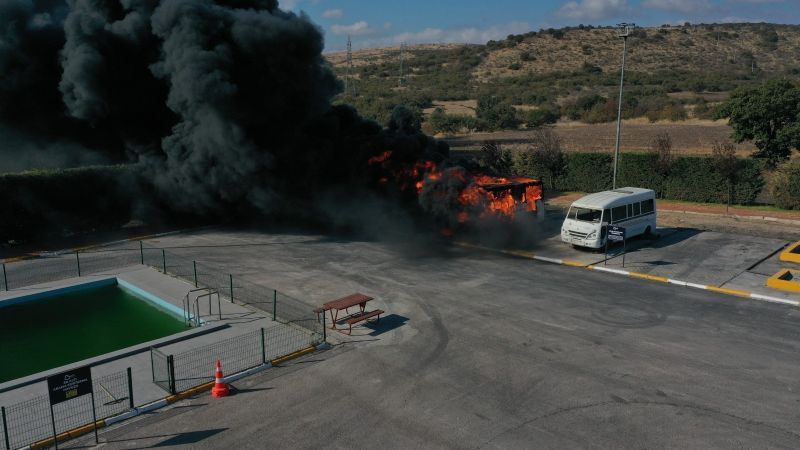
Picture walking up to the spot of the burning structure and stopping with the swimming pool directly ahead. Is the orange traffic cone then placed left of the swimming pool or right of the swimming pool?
left

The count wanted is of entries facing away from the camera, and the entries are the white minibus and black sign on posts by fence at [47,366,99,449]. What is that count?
0

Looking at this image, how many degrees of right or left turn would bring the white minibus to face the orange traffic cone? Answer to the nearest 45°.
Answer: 0° — it already faces it

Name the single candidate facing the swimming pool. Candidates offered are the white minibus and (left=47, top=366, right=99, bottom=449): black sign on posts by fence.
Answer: the white minibus

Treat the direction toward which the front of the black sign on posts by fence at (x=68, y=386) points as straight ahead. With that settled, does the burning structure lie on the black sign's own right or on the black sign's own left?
on the black sign's own left

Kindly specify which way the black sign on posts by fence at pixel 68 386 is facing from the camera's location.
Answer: facing the viewer and to the right of the viewer

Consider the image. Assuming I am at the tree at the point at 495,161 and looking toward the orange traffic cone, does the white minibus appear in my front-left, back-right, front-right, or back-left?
front-left

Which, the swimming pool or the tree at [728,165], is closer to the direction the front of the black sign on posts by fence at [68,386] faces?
the tree

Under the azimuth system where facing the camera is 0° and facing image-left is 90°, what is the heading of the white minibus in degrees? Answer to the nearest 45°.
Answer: approximately 45°

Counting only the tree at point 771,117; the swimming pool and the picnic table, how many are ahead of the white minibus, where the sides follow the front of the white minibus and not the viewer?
2

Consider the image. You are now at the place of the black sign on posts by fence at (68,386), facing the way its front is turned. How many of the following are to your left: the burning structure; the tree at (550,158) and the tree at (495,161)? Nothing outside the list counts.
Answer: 3

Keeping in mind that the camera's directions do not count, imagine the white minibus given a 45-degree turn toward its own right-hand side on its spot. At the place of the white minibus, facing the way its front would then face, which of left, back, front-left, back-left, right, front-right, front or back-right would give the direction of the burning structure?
front
